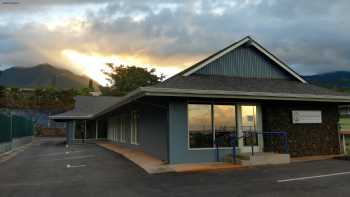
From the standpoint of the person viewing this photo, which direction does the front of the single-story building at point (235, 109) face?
facing the viewer
